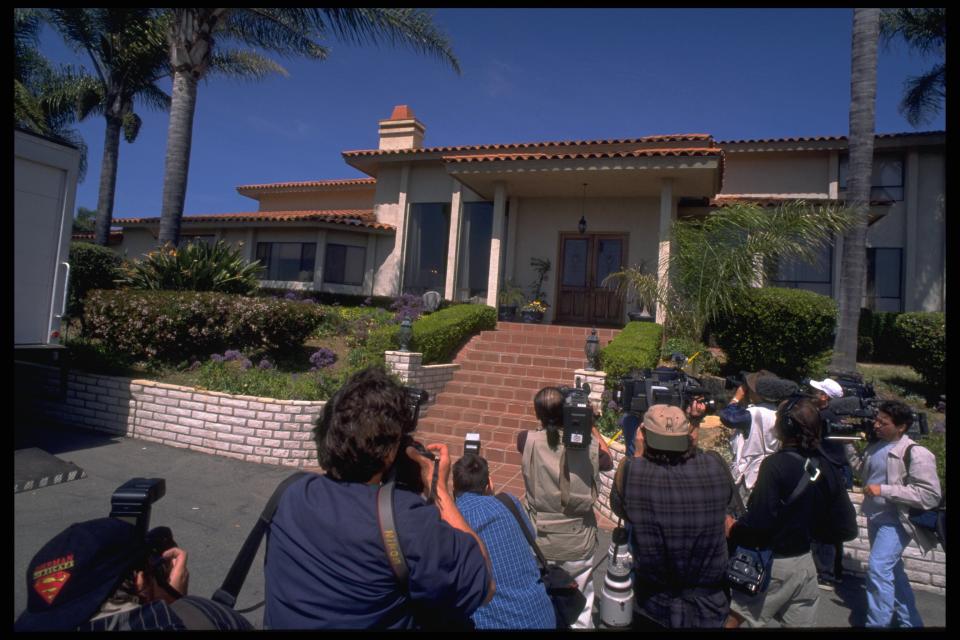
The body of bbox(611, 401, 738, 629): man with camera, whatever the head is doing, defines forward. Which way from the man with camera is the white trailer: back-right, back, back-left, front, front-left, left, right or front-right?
left

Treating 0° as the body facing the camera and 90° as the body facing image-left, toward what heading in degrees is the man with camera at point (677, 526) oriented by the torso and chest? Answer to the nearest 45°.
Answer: approximately 180°

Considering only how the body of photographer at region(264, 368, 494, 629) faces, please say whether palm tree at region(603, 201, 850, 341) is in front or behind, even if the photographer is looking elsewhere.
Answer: in front

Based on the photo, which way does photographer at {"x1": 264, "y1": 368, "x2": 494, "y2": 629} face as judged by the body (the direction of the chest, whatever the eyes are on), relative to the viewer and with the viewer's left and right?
facing away from the viewer and to the right of the viewer

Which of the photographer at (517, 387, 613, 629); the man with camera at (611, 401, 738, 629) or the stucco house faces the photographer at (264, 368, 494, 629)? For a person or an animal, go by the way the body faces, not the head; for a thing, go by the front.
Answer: the stucco house

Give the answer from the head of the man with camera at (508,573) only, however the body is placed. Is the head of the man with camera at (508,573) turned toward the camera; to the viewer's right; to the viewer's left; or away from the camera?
away from the camera

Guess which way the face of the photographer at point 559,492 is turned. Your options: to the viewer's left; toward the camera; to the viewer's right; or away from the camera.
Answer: away from the camera

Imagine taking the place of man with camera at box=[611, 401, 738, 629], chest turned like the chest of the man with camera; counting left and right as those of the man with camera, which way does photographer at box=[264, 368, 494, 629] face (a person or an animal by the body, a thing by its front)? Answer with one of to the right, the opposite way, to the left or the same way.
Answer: the same way

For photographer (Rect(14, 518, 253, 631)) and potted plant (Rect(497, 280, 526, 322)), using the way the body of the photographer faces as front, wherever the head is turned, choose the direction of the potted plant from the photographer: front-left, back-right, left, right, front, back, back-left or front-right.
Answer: front

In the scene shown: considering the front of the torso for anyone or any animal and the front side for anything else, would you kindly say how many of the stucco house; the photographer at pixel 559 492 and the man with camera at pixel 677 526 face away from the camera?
2

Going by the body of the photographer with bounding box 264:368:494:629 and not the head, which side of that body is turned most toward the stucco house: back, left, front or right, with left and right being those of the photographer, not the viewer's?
front

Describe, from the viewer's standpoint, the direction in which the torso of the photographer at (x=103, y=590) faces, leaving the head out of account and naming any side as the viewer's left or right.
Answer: facing away from the viewer and to the right of the viewer

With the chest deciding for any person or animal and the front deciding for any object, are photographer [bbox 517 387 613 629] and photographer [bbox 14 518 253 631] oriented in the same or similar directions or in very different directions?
same or similar directions

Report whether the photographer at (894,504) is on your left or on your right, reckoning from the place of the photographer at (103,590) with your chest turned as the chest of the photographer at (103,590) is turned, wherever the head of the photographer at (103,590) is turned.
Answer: on your right

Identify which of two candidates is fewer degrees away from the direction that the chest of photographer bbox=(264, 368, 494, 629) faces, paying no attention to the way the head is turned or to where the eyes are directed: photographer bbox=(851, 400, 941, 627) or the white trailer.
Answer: the photographer

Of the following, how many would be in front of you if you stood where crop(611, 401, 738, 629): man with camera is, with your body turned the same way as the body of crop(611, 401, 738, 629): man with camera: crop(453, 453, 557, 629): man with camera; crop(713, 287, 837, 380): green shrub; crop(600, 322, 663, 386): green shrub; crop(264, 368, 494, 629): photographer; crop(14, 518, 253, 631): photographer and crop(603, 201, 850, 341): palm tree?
3

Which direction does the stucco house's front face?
toward the camera

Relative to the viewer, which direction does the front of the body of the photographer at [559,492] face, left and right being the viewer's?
facing away from the viewer
